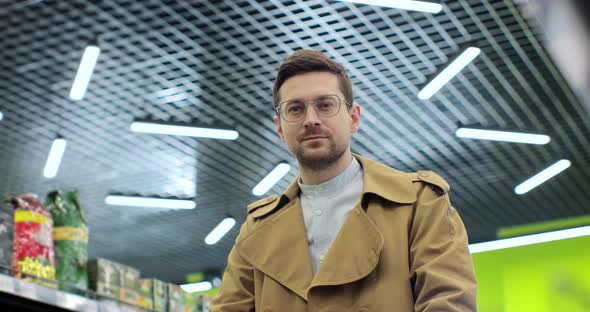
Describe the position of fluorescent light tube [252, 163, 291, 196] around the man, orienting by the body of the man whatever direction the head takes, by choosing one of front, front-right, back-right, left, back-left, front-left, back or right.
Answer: back-right

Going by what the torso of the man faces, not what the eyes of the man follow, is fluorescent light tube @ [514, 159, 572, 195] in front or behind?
behind

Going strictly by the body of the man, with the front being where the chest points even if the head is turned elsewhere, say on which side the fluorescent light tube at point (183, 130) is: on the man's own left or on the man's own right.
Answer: on the man's own right

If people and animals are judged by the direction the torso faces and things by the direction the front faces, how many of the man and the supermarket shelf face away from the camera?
0

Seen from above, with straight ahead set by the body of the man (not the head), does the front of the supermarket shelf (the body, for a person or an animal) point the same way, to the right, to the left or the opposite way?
to the left

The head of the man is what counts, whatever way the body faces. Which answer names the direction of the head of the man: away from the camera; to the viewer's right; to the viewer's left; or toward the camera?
toward the camera

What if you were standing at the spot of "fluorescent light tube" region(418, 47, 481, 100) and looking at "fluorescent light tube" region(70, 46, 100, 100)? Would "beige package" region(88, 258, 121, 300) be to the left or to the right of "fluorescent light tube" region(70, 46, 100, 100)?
left

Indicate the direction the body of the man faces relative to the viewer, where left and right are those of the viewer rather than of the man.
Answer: facing the viewer and to the left of the viewer

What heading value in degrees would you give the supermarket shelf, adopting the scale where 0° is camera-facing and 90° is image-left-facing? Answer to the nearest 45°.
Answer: approximately 315°
